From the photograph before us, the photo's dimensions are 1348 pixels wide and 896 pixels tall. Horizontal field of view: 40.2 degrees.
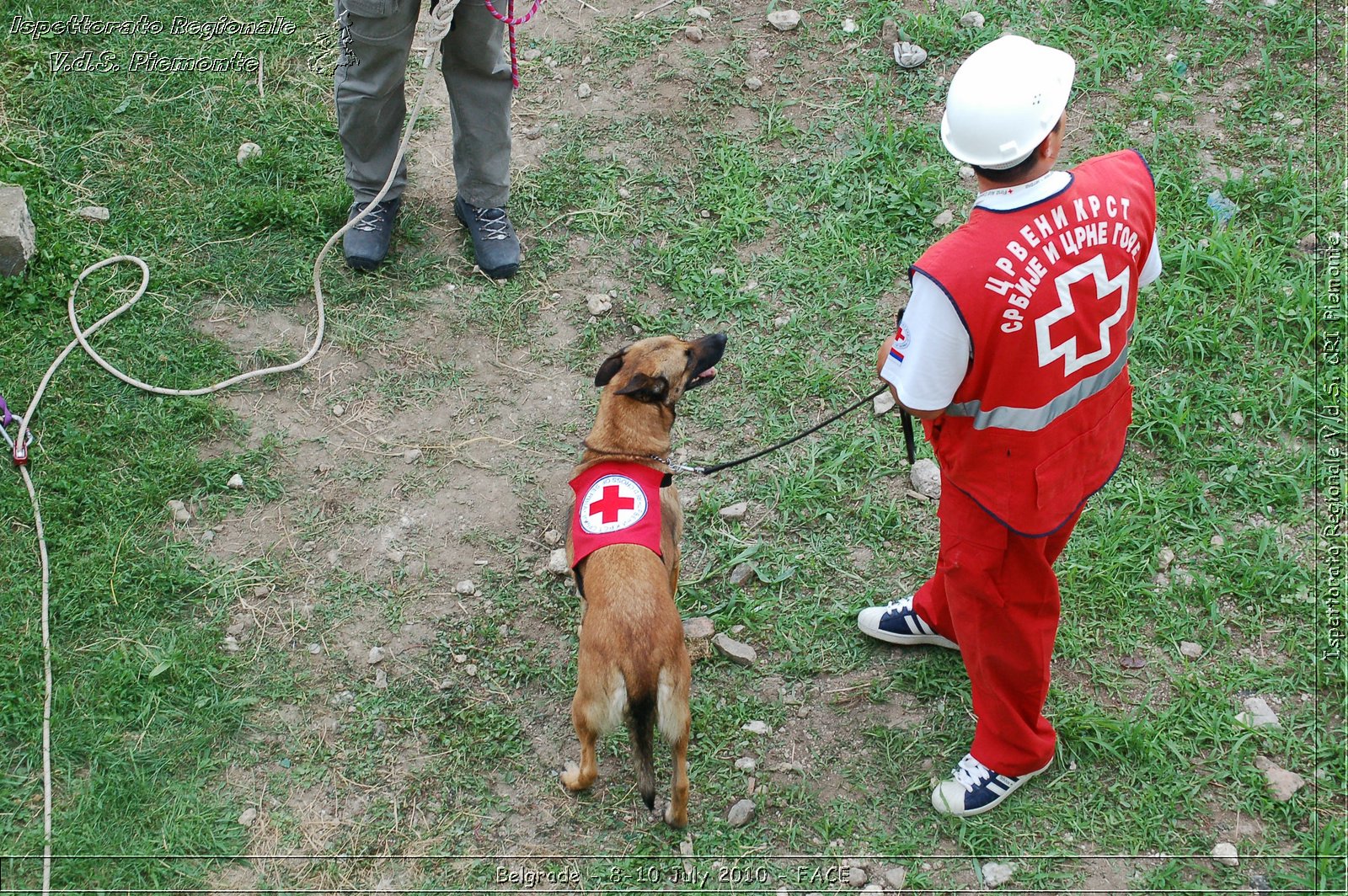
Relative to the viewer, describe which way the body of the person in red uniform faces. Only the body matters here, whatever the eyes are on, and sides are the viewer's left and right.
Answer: facing away from the viewer and to the left of the viewer

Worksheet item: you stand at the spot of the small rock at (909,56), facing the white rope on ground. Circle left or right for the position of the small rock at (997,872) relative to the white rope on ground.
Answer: left

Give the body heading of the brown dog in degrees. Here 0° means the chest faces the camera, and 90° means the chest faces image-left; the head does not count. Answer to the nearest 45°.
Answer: approximately 180°
